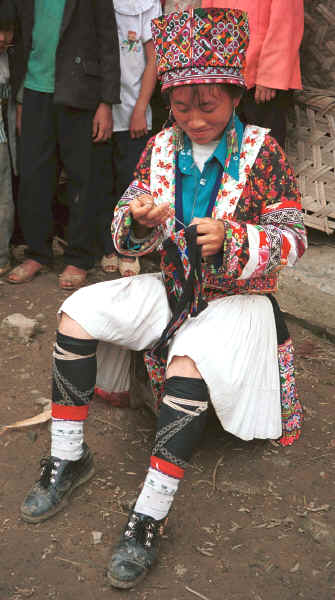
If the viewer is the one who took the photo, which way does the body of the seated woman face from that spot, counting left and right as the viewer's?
facing the viewer and to the left of the viewer

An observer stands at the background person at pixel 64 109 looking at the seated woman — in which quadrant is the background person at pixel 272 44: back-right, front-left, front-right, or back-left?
front-left

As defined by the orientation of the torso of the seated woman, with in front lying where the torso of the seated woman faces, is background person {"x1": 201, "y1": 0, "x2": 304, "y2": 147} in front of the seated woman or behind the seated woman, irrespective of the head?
behind

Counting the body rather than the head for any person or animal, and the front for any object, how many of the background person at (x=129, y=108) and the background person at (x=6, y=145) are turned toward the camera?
2

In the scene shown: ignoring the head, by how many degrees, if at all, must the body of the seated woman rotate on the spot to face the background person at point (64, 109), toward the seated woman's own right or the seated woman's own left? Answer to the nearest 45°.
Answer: approximately 135° to the seated woman's own right

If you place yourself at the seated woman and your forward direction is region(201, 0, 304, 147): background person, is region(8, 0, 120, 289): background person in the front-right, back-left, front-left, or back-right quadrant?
front-left

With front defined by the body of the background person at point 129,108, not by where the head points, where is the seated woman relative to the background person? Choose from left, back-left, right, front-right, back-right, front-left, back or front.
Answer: front

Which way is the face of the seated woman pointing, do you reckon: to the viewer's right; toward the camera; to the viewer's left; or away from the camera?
toward the camera

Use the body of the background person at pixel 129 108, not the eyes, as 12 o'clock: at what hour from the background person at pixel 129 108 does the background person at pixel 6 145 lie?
the background person at pixel 6 145 is roughly at 3 o'clock from the background person at pixel 129 108.

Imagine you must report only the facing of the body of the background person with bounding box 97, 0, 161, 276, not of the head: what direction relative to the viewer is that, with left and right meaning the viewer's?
facing the viewer

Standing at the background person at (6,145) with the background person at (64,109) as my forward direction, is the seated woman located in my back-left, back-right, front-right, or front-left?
front-right

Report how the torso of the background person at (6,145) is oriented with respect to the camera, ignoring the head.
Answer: toward the camera

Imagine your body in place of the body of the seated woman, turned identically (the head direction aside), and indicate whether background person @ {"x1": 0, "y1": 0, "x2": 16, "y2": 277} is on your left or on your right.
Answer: on your right

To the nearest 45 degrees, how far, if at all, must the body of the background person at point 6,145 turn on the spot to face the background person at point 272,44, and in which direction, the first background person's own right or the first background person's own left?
approximately 45° to the first background person's own left

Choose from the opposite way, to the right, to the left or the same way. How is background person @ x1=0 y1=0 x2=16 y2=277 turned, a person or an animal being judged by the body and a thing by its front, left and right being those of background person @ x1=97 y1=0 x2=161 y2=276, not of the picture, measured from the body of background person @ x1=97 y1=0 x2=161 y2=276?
the same way
